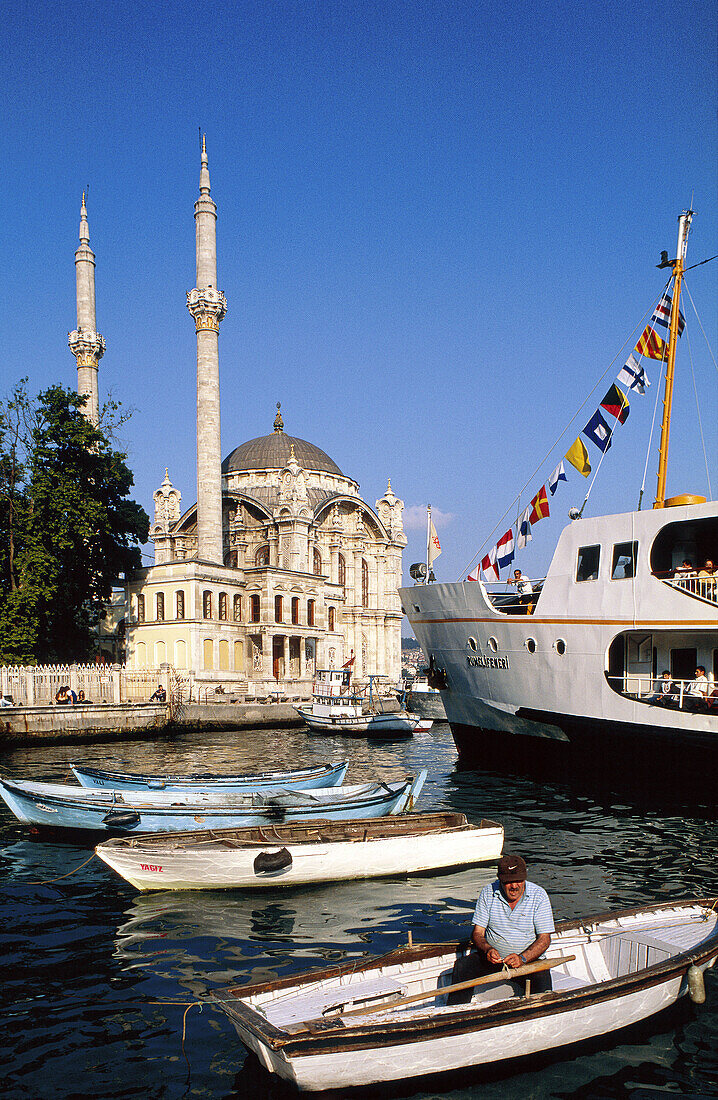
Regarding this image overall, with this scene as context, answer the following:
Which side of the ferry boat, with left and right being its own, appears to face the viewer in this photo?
left

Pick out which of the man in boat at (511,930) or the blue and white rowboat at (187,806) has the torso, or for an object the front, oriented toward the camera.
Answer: the man in boat

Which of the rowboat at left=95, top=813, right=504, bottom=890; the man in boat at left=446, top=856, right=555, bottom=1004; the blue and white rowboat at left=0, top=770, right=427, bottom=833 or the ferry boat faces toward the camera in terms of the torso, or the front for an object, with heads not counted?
the man in boat

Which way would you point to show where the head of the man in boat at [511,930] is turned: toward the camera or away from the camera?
toward the camera

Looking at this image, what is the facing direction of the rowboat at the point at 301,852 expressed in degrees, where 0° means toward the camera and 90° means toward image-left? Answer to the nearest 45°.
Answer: approximately 90°

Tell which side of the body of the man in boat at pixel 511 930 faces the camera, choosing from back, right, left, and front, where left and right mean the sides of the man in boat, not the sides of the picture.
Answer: front

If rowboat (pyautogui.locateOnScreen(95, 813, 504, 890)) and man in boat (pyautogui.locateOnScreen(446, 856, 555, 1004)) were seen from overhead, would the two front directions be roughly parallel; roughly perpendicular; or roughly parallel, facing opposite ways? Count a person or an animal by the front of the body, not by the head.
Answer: roughly perpendicular

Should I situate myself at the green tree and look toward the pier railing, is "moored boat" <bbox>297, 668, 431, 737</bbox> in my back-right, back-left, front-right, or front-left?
front-left

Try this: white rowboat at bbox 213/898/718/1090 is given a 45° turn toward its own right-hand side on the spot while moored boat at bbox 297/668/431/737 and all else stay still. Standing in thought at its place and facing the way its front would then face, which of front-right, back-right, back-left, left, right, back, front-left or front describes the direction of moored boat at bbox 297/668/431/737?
left

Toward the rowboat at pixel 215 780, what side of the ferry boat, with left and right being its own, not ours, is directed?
front
